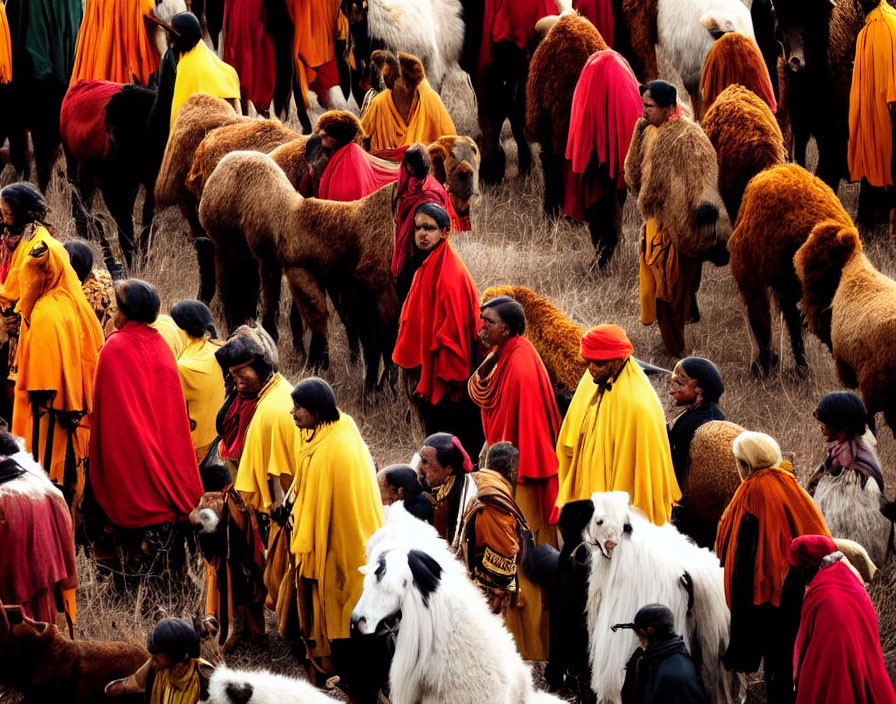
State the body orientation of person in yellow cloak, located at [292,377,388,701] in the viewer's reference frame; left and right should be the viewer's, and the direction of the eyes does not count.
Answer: facing to the left of the viewer

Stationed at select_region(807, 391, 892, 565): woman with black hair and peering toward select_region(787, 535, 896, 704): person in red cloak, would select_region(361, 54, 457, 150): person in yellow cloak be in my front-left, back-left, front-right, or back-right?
back-right

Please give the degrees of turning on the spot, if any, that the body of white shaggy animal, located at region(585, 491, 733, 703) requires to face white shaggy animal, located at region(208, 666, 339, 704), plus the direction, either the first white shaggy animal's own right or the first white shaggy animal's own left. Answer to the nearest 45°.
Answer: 0° — it already faces it

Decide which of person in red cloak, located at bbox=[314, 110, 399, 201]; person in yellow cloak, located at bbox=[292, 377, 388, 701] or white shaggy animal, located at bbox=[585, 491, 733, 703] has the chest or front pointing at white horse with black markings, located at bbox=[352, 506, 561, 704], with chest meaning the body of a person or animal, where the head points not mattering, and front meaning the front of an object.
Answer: the white shaggy animal

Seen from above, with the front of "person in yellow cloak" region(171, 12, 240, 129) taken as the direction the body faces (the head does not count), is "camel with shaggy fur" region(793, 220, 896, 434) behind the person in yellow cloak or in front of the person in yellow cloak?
behind

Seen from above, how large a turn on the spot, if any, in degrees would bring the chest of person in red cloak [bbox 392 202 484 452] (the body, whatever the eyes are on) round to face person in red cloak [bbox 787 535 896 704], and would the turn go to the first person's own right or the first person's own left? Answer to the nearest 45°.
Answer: approximately 90° to the first person's own left
